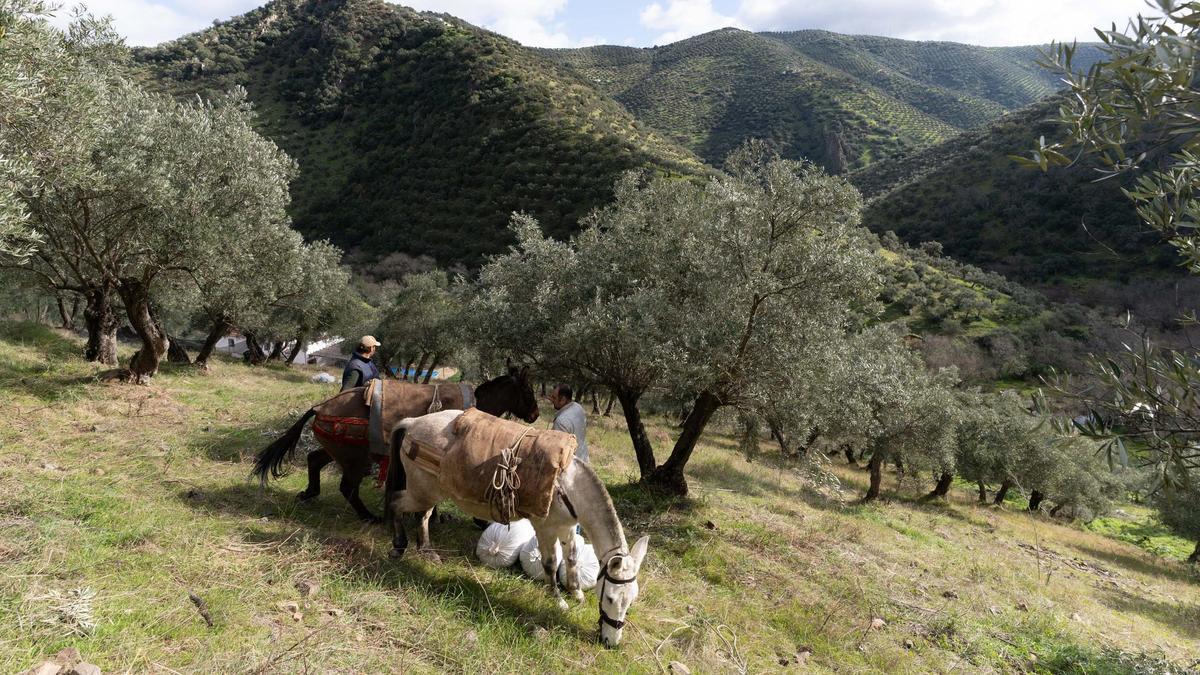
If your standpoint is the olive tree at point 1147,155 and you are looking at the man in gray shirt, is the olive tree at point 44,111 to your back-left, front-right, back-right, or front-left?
front-left

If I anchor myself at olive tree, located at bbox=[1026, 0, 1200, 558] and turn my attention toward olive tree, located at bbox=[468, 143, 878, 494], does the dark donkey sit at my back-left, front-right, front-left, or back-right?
front-left

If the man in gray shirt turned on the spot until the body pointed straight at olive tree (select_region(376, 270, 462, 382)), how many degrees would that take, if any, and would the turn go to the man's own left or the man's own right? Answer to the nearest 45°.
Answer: approximately 90° to the man's own right

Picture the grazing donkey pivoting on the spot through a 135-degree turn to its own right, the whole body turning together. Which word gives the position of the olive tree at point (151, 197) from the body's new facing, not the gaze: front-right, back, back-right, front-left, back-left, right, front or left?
front-right

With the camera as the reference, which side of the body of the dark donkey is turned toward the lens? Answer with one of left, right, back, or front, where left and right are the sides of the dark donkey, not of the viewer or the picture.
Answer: right

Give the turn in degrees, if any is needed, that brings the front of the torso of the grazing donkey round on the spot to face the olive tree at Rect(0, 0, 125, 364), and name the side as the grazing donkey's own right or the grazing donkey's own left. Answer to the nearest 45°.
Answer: approximately 180°

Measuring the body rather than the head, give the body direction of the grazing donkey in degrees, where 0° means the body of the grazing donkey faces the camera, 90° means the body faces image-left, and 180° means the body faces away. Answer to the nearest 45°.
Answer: approximately 315°

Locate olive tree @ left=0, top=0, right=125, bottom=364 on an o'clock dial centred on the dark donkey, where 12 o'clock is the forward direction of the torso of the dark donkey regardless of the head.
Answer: The olive tree is roughly at 7 o'clock from the dark donkey.

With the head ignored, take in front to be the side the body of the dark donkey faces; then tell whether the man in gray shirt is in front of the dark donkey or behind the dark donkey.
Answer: in front

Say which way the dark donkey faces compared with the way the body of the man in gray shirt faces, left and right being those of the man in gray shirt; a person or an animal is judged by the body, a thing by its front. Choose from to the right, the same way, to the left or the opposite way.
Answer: the opposite way

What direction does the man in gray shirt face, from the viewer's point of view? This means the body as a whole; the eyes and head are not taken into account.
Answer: to the viewer's left

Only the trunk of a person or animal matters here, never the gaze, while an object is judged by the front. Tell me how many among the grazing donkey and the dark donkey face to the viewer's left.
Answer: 0
